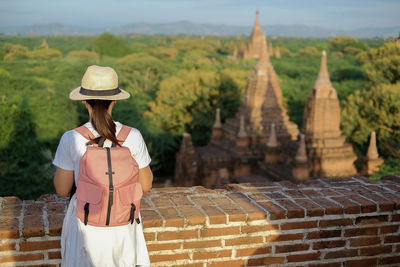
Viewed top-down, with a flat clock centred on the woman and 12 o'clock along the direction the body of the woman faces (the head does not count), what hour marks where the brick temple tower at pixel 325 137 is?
The brick temple tower is roughly at 1 o'clock from the woman.

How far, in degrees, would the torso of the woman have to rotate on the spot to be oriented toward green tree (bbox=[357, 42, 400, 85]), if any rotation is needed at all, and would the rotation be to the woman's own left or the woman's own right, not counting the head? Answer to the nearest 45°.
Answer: approximately 45° to the woman's own right

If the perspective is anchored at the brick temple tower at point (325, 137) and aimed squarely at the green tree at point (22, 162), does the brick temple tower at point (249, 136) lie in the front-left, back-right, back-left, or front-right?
front-right

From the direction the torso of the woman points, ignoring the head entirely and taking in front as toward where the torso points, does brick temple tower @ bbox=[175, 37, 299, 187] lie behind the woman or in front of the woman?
in front

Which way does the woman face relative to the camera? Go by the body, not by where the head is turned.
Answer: away from the camera

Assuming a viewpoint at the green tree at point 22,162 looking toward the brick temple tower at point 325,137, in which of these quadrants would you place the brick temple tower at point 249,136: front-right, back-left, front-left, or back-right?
front-left

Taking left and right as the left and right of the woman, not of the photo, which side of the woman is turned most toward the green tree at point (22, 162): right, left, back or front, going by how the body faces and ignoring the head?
front

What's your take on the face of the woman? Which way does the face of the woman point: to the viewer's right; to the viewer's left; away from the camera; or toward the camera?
away from the camera
